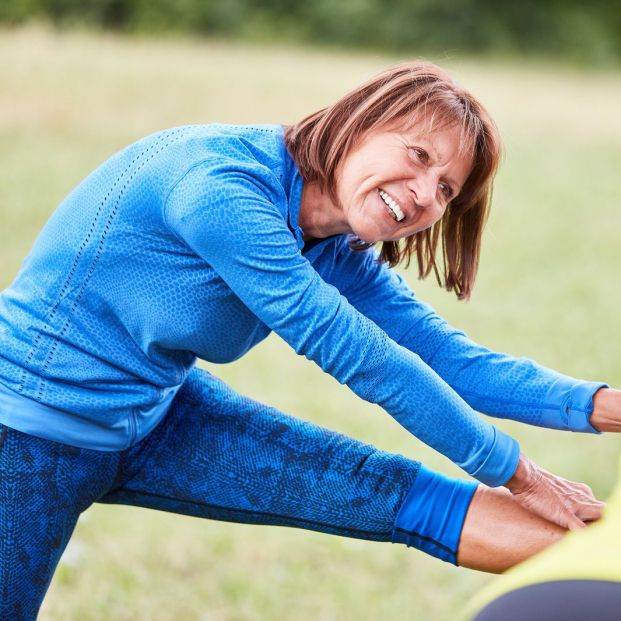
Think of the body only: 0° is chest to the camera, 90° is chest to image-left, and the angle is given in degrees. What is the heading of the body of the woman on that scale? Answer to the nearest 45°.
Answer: approximately 270°

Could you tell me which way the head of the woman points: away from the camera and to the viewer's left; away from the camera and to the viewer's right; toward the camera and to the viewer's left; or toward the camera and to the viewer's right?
toward the camera and to the viewer's right
